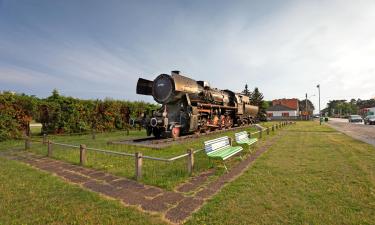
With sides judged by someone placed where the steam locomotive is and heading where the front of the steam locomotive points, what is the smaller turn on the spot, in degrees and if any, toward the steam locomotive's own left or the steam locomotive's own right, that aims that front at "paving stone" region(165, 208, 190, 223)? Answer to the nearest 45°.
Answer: approximately 45° to the steam locomotive's own left

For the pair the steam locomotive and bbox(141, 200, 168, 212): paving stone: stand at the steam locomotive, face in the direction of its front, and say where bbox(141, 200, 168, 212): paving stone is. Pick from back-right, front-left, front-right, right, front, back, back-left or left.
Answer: front-left

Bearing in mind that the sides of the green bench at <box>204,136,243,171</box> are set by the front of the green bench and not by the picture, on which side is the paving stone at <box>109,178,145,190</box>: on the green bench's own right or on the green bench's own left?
on the green bench's own right

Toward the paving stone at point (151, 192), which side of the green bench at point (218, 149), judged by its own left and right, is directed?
right

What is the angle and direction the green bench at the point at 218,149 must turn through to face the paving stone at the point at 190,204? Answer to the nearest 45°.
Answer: approximately 45° to its right

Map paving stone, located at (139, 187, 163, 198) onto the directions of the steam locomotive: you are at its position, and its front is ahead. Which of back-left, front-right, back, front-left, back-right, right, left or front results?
front-left

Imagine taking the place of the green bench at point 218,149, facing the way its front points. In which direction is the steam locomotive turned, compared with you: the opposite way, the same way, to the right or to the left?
to the right

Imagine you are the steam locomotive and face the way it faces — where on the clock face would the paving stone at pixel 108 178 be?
The paving stone is roughly at 11 o'clock from the steam locomotive.

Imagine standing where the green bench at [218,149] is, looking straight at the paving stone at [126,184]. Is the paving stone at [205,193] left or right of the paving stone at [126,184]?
left

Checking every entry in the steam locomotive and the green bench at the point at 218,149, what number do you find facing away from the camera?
0

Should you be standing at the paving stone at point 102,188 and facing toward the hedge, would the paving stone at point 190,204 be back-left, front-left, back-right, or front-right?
back-right

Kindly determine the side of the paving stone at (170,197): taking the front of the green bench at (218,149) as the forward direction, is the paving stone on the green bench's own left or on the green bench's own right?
on the green bench's own right

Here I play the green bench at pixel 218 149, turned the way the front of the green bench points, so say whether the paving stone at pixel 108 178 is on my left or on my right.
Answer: on my right

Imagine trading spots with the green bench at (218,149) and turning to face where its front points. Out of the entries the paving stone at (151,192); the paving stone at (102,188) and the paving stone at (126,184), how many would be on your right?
3

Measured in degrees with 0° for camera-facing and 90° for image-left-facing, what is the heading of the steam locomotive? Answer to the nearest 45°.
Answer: approximately 45°

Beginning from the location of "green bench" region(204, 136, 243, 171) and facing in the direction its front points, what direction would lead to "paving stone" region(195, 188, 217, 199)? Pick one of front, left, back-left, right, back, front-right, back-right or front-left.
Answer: front-right
